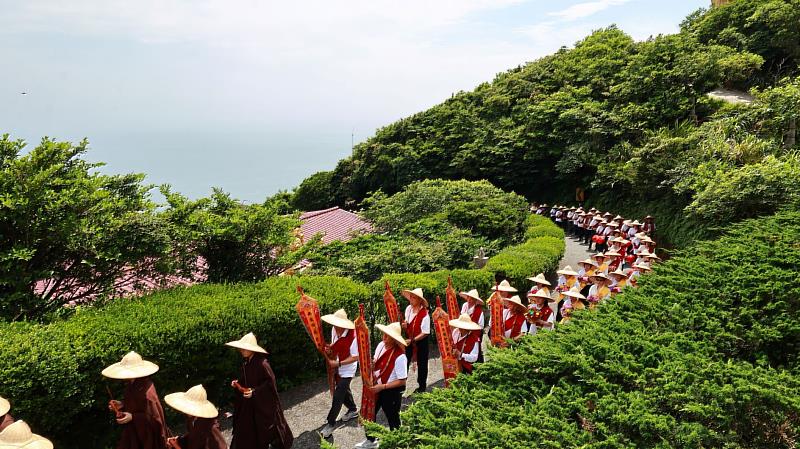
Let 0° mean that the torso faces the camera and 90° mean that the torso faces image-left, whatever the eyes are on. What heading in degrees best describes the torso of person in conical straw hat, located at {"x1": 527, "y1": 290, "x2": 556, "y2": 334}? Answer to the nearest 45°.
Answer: approximately 45°

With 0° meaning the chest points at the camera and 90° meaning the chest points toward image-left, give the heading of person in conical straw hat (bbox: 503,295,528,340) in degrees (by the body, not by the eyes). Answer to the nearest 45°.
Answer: approximately 45°

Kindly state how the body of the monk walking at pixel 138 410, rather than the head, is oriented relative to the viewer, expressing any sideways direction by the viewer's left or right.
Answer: facing to the left of the viewer

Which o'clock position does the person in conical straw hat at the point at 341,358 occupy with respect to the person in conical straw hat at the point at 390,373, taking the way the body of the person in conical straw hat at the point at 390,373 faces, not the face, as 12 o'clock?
the person in conical straw hat at the point at 341,358 is roughly at 3 o'clock from the person in conical straw hat at the point at 390,373.

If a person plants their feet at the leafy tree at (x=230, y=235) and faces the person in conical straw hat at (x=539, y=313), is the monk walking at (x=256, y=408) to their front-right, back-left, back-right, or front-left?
front-right

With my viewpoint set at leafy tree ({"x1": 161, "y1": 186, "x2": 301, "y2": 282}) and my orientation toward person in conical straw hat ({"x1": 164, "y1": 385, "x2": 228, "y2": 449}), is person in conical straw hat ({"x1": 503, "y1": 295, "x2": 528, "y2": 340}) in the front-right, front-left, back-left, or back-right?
front-left

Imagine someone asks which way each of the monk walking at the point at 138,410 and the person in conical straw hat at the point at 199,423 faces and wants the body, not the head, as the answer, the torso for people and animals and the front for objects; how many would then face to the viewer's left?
2

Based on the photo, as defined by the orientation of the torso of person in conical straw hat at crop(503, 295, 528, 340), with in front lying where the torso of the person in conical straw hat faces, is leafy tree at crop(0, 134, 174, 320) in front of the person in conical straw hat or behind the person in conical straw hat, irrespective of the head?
in front

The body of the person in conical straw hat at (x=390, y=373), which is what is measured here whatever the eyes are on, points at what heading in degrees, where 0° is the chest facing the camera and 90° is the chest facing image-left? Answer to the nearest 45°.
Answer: approximately 45°

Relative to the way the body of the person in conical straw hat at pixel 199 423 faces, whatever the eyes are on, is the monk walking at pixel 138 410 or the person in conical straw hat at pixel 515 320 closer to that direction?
the monk walking

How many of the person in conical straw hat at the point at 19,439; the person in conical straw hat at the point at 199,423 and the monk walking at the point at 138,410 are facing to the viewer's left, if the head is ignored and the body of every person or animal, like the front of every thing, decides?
3

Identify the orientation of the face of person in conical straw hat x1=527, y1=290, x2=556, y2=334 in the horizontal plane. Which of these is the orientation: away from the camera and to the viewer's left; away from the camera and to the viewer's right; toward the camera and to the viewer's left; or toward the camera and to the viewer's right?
toward the camera and to the viewer's left

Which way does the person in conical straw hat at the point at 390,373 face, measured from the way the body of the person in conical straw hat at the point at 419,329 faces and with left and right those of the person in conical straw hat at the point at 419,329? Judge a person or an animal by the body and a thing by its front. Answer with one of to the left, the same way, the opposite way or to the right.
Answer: the same way

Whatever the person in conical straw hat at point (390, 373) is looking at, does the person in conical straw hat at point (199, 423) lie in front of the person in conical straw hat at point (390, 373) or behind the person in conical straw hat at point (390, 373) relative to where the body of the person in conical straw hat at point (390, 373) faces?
in front

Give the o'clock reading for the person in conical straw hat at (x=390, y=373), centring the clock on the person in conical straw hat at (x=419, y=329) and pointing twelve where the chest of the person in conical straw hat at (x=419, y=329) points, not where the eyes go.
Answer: the person in conical straw hat at (x=390, y=373) is roughly at 11 o'clock from the person in conical straw hat at (x=419, y=329).

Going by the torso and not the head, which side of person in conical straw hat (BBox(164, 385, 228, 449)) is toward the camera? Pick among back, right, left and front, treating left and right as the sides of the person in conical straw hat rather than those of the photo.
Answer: left

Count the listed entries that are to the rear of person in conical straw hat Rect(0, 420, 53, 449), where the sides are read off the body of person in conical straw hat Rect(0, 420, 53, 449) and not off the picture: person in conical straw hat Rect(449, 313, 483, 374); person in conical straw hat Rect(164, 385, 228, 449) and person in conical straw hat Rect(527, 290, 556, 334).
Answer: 3

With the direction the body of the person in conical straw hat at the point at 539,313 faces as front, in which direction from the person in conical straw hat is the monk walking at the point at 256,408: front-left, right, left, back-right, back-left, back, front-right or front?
front

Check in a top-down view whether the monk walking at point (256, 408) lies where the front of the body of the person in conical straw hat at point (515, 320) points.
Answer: yes

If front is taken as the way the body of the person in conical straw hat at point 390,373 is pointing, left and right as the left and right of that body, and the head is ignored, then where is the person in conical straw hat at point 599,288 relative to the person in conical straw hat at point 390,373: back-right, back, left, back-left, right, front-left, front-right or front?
back

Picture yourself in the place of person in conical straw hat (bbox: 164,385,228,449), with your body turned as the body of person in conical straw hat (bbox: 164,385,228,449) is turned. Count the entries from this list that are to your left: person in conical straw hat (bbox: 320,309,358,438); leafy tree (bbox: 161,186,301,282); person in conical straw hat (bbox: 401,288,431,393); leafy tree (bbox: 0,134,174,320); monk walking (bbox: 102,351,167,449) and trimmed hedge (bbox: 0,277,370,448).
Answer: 0
